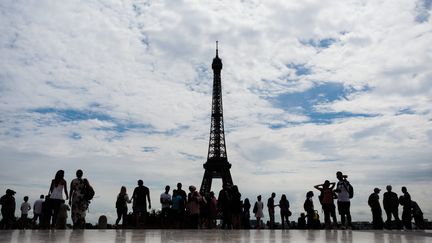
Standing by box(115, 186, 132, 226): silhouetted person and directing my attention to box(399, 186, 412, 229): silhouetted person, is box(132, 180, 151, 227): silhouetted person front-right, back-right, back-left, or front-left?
front-right

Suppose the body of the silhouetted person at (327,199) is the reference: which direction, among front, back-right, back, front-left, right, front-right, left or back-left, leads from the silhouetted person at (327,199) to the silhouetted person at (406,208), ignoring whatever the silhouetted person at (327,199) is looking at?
front-right

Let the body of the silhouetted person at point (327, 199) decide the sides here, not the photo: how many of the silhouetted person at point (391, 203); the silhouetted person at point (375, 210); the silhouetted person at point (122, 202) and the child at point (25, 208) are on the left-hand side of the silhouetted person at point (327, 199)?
2

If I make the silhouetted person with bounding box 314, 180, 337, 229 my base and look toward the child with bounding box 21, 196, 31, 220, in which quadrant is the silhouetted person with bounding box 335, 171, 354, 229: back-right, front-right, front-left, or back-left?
back-left

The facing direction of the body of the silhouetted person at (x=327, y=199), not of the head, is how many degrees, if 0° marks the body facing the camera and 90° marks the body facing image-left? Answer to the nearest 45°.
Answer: approximately 180°

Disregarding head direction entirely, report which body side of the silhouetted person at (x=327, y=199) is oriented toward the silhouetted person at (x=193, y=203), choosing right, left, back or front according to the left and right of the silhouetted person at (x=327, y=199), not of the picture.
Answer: left

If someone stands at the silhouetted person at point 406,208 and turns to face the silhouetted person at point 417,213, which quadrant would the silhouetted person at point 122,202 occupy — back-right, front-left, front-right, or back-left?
back-left

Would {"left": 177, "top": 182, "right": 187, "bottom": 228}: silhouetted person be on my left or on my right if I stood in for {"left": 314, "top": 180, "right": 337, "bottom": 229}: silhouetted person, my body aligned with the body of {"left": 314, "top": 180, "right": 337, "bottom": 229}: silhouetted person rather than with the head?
on my left

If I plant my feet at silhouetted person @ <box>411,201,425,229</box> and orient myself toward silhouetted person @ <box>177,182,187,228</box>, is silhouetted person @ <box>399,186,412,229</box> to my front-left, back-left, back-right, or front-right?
front-left
